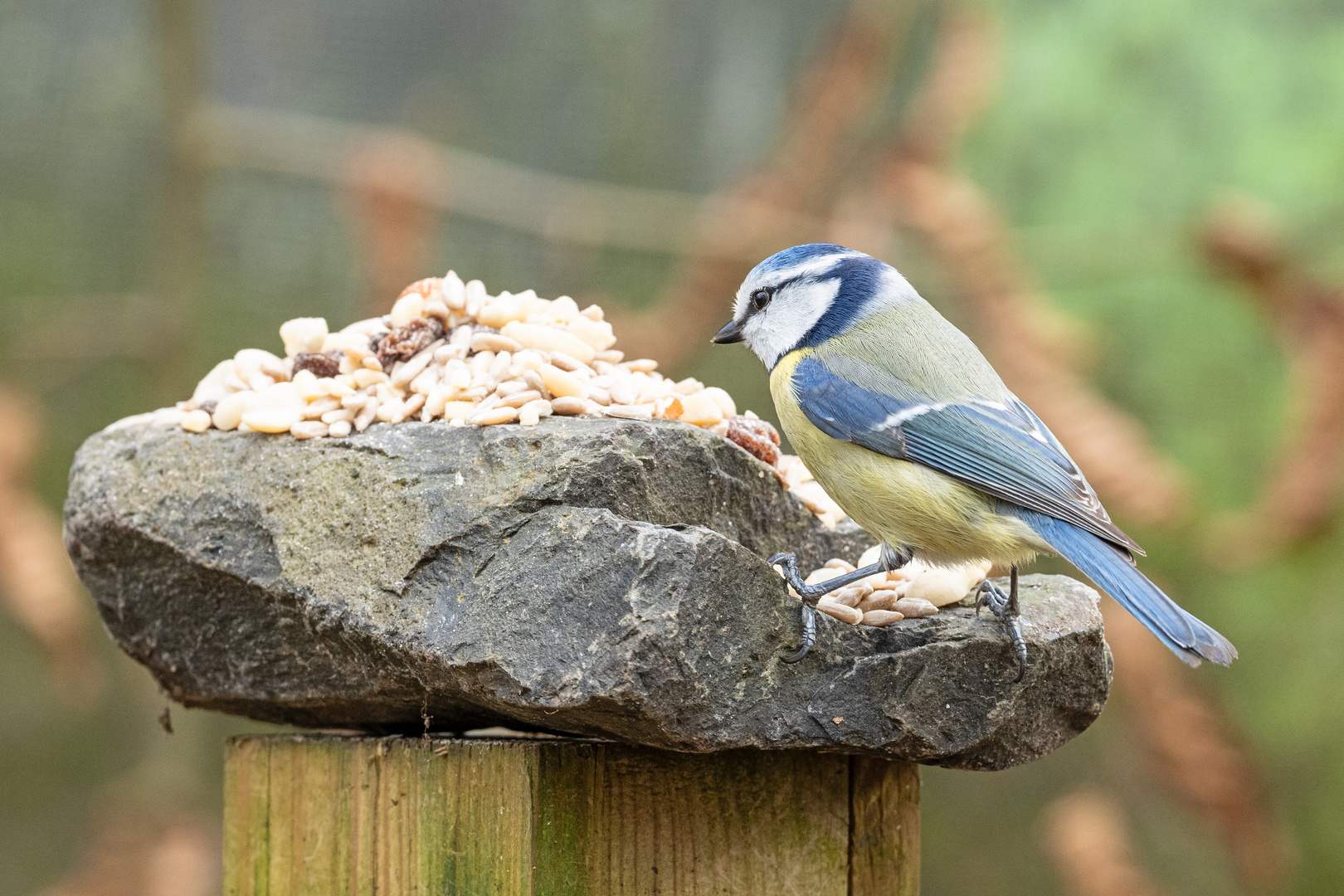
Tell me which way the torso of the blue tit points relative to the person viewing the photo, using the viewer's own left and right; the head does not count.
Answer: facing to the left of the viewer

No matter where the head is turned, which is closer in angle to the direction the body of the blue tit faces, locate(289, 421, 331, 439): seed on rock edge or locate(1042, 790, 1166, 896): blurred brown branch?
the seed on rock edge

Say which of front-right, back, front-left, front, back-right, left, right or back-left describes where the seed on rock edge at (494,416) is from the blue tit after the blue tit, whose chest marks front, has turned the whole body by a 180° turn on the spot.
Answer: back-right

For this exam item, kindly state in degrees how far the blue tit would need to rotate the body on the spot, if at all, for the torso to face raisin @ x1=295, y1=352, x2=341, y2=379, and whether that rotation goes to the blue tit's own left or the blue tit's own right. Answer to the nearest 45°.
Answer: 0° — it already faces it

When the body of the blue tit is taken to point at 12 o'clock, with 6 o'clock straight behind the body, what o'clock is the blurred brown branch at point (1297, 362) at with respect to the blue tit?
The blurred brown branch is roughly at 4 o'clock from the blue tit.

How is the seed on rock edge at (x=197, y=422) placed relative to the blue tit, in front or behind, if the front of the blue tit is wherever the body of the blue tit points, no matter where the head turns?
in front
